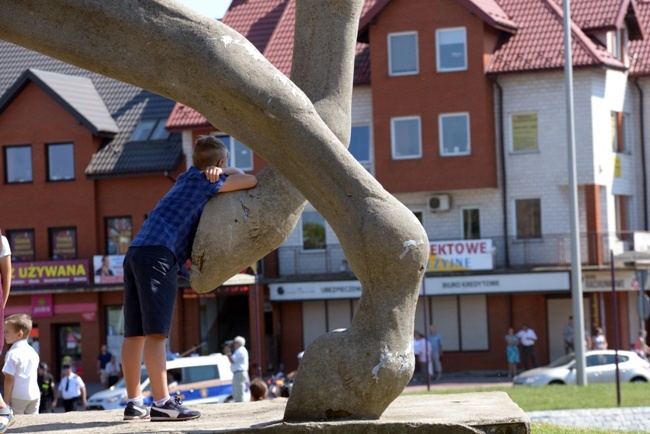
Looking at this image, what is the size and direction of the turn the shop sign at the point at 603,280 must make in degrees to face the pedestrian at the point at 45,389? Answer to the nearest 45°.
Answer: approximately 45° to its right

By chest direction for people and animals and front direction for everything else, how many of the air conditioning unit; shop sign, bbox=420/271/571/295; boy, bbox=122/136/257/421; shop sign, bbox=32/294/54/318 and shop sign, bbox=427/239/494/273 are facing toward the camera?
4

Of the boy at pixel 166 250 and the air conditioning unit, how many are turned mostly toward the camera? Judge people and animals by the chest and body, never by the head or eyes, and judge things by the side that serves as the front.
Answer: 1

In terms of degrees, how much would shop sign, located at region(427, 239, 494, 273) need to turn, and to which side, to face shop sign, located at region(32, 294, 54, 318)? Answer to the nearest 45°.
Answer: approximately 90° to its right

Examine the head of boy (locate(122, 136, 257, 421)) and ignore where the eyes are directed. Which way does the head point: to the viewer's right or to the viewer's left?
to the viewer's right

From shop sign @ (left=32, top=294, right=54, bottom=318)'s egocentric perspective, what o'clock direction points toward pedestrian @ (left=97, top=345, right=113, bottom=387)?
The pedestrian is roughly at 11 o'clock from the shop sign.

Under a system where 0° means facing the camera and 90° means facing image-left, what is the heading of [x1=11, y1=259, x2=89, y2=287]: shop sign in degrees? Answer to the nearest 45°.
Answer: approximately 0°

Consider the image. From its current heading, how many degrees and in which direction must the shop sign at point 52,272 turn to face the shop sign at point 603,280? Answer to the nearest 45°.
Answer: approximately 45° to its left
